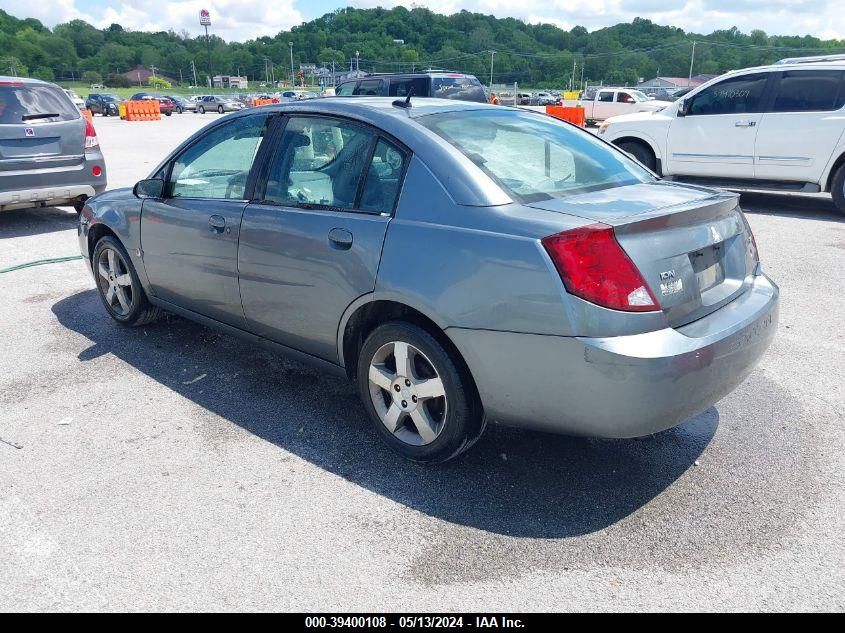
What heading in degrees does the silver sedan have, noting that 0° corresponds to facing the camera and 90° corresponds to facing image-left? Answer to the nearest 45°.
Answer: approximately 135°

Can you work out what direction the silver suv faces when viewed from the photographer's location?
facing away from the viewer

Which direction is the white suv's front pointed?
to the viewer's left

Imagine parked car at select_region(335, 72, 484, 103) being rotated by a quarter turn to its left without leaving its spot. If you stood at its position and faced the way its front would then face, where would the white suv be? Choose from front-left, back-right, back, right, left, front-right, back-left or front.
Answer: left

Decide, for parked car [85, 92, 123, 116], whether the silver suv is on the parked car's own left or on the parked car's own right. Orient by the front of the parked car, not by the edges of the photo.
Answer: on the parked car's own right

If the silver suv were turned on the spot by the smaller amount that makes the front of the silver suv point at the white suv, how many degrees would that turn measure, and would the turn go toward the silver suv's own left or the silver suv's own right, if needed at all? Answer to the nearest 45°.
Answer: approximately 90° to the silver suv's own right

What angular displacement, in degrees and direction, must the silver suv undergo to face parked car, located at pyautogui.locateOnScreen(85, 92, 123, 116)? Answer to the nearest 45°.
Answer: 0° — it already faces it

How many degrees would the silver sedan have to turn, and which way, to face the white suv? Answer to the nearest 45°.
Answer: approximately 90° to its right

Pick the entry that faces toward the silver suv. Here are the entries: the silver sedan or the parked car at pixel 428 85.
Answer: the silver sedan

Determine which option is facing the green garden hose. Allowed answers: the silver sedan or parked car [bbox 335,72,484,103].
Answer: the silver sedan
